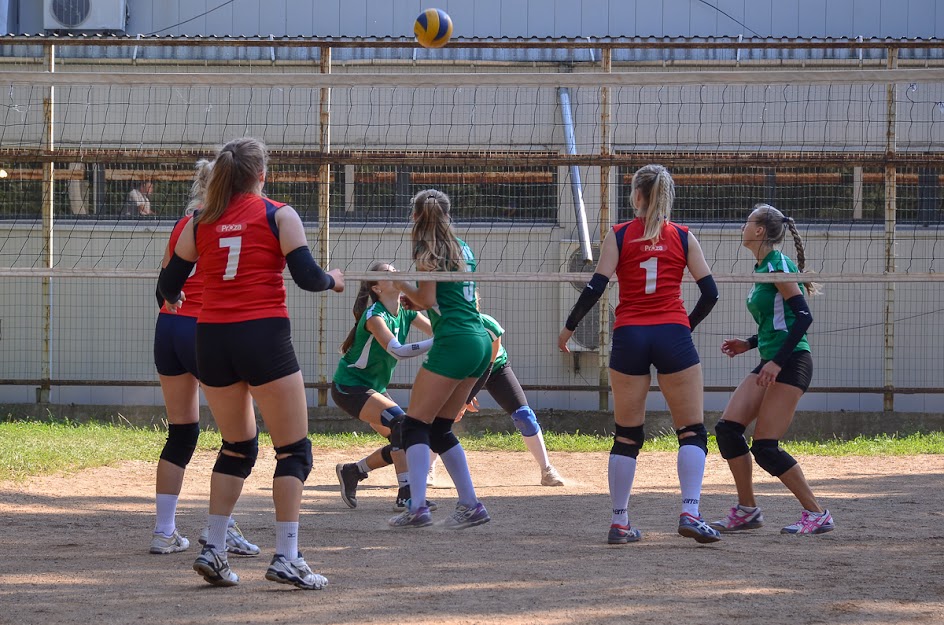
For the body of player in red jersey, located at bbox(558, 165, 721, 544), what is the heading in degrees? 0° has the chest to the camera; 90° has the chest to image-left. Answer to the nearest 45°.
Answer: approximately 180°

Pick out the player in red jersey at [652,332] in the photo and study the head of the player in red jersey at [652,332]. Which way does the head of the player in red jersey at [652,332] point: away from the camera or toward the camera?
away from the camera

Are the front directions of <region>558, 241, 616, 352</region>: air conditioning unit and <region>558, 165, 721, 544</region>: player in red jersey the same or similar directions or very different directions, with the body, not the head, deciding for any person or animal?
very different directions

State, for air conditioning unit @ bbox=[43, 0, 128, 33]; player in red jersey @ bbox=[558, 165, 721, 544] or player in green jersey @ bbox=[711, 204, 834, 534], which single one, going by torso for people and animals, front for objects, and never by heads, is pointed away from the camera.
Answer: the player in red jersey

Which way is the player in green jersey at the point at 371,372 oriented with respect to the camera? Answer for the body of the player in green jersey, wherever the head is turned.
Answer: to the viewer's right

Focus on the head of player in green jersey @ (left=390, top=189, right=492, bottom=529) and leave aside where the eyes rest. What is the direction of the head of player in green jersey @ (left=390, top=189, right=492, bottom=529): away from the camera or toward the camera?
away from the camera

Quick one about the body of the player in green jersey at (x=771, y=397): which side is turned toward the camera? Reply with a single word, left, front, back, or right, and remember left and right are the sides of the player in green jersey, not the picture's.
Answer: left

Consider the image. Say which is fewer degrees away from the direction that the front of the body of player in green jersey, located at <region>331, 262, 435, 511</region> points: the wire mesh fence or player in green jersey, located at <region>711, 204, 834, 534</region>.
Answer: the player in green jersey
